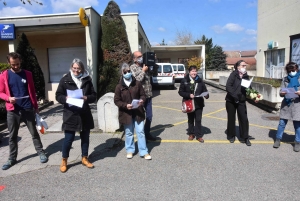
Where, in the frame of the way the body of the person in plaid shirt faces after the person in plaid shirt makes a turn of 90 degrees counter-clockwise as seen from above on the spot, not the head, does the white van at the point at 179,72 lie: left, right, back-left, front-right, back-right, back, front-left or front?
front-left

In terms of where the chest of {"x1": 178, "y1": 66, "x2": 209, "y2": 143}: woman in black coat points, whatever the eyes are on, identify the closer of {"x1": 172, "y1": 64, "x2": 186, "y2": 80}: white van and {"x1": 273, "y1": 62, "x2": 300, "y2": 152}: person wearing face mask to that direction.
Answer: the person wearing face mask

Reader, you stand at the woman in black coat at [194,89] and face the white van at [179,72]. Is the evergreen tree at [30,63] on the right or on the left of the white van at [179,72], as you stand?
left

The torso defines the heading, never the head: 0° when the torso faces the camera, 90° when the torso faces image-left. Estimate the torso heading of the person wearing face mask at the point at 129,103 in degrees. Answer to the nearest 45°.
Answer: approximately 0°

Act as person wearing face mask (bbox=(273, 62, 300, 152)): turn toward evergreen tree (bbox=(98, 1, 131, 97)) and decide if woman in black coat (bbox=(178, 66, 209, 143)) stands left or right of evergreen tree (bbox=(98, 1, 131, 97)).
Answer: left

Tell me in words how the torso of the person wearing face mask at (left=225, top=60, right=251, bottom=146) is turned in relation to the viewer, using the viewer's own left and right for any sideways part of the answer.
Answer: facing the viewer and to the right of the viewer

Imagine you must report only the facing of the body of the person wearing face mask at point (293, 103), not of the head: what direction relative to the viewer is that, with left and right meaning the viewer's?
facing the viewer

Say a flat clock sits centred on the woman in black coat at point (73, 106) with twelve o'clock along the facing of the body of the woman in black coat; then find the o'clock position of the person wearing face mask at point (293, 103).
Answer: The person wearing face mask is roughly at 9 o'clock from the woman in black coat.

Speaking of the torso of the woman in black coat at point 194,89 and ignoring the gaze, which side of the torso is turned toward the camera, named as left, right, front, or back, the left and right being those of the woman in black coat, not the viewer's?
front

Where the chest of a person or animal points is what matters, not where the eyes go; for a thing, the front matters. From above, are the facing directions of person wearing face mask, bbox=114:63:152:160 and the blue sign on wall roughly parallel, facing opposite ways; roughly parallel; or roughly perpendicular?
roughly parallel
